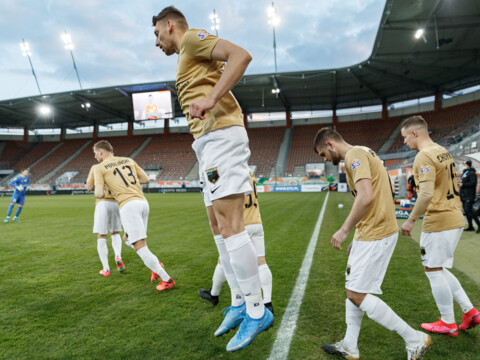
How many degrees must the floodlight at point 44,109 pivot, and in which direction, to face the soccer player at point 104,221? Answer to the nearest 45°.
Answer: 0° — it already faces them

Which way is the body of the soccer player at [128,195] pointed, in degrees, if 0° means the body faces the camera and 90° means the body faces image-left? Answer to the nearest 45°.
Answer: approximately 135°

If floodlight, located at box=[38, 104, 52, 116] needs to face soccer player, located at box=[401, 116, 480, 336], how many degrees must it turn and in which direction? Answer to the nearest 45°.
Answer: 0° — it already faces them

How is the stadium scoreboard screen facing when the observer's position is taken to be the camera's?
facing the viewer

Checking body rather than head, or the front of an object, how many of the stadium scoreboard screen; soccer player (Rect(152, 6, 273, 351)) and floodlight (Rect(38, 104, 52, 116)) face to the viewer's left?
1

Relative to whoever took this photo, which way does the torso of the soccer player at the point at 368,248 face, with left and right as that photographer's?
facing to the left of the viewer

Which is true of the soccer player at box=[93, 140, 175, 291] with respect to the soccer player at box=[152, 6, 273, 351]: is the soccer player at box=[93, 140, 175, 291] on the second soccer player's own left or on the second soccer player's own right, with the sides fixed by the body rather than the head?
on the second soccer player's own right

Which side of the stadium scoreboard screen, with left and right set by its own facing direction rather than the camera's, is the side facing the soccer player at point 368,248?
front

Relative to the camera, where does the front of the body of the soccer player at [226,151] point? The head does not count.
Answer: to the viewer's left

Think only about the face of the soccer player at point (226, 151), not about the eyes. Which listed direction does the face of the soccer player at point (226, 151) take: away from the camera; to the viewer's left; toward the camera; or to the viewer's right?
to the viewer's left

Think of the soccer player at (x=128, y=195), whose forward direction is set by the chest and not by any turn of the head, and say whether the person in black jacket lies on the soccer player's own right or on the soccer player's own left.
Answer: on the soccer player's own right

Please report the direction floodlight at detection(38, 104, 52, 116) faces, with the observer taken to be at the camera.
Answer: facing the viewer
